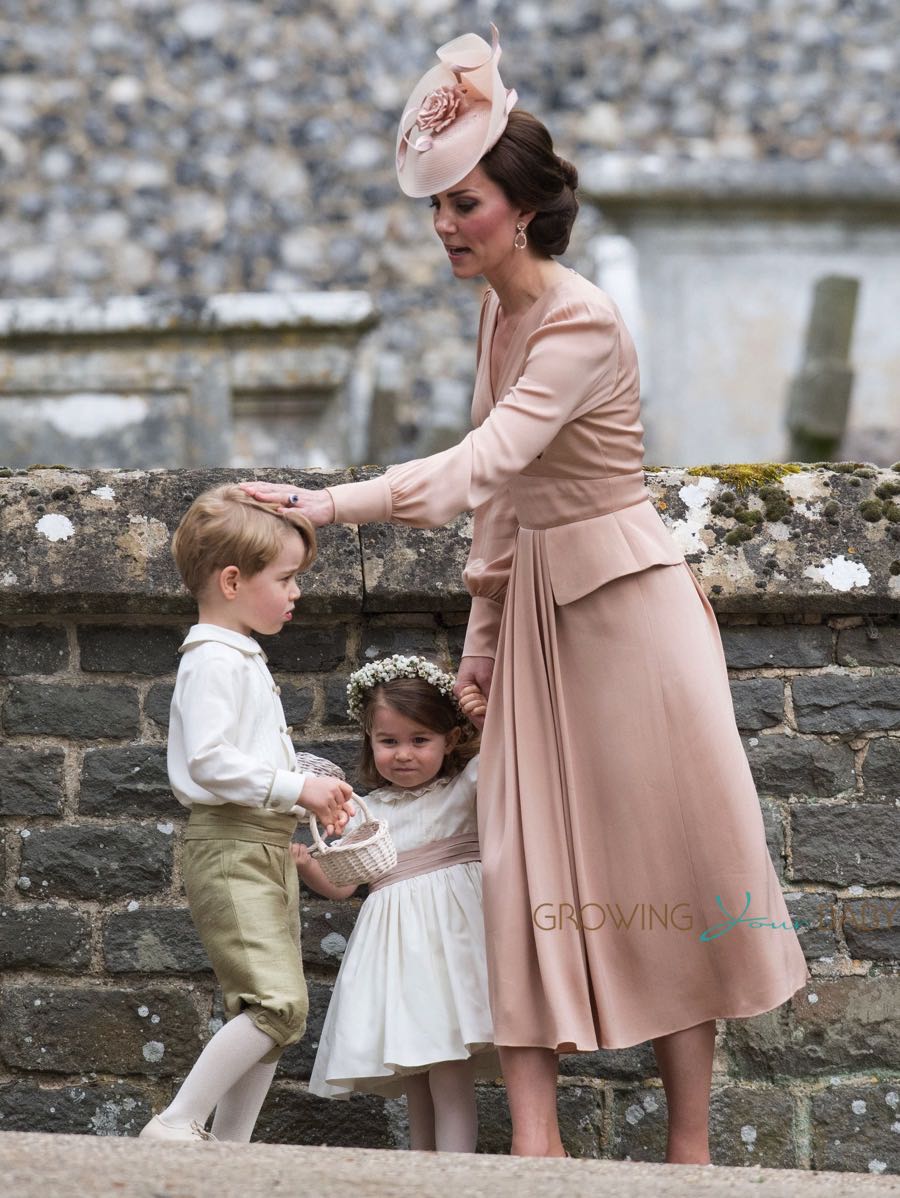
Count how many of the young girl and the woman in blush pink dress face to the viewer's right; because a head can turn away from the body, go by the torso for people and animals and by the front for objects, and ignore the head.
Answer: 0

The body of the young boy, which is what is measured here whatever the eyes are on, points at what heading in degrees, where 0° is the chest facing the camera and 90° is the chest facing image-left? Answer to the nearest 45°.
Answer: approximately 270°

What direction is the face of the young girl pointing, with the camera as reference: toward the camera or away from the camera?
toward the camera

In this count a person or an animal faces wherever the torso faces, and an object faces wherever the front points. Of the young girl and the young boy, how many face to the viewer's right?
1

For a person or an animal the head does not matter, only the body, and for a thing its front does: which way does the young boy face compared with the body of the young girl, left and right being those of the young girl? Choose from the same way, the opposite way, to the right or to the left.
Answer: to the left

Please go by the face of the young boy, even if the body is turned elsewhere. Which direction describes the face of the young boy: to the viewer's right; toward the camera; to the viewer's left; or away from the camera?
to the viewer's right

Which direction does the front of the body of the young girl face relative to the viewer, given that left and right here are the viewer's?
facing the viewer

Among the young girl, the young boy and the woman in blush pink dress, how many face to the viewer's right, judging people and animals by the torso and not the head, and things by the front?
1

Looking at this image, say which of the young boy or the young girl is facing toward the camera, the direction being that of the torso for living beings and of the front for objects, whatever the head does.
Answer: the young girl
